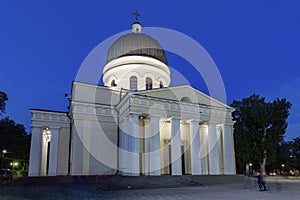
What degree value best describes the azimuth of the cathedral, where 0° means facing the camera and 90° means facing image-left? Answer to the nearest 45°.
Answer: approximately 315°

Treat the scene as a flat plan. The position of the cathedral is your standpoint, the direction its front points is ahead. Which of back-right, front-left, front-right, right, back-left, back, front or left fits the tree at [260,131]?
left
